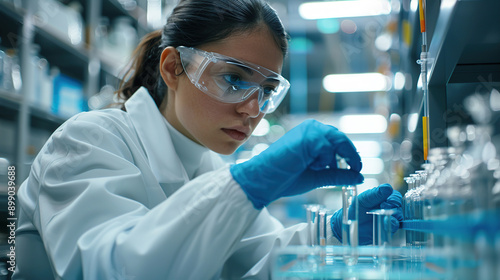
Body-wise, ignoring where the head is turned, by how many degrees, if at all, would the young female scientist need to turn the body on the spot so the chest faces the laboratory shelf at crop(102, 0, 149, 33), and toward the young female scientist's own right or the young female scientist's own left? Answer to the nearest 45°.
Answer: approximately 135° to the young female scientist's own left

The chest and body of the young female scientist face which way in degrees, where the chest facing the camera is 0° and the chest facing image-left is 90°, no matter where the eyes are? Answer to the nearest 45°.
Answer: approximately 315°

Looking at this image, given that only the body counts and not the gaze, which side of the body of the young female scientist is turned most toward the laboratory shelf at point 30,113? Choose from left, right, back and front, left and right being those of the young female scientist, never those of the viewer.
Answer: back

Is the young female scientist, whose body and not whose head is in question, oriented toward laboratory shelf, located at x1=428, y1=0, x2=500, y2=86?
yes

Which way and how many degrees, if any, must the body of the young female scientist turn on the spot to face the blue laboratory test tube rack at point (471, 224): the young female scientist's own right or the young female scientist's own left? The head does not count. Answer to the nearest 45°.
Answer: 0° — they already face it

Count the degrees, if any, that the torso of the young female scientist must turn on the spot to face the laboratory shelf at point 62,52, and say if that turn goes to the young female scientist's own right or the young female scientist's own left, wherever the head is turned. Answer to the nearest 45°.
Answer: approximately 180°
